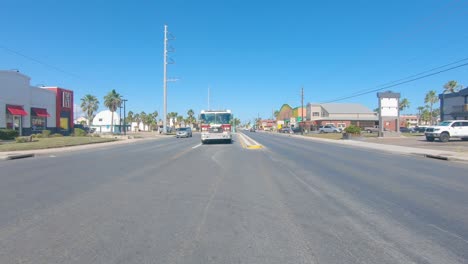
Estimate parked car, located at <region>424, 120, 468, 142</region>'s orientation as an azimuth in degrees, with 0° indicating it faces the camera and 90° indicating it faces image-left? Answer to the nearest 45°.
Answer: approximately 45°

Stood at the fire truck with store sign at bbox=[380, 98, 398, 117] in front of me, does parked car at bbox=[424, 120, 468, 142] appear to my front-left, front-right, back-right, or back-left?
front-right

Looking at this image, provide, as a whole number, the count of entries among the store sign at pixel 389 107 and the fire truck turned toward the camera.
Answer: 2

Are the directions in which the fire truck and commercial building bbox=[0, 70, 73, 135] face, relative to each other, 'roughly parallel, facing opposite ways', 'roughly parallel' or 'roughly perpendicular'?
roughly perpendicular

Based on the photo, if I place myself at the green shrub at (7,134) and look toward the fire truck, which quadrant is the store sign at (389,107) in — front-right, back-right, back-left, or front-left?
front-left

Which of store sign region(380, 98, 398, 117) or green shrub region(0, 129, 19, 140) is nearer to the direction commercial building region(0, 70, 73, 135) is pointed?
the store sign

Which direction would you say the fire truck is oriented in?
toward the camera

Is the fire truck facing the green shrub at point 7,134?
no

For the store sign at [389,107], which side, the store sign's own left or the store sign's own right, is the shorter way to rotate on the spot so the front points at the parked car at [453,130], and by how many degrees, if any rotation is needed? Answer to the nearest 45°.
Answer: approximately 45° to the store sign's own left

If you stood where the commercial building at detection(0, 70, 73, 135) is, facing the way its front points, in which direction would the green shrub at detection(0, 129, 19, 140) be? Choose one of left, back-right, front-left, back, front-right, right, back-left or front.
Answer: front-right

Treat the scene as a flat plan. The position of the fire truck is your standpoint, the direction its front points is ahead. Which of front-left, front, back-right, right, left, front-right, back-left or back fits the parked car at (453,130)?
left

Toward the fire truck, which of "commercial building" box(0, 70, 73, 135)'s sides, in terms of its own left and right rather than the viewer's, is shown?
front
